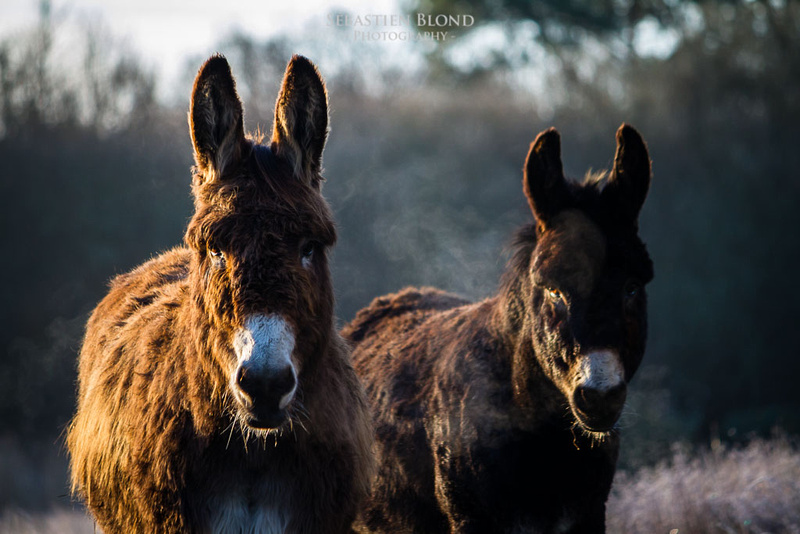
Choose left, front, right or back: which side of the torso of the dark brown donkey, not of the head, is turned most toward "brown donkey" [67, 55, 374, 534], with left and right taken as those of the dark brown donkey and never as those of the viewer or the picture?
right

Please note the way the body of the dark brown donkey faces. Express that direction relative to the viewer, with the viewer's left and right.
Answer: facing the viewer and to the right of the viewer
